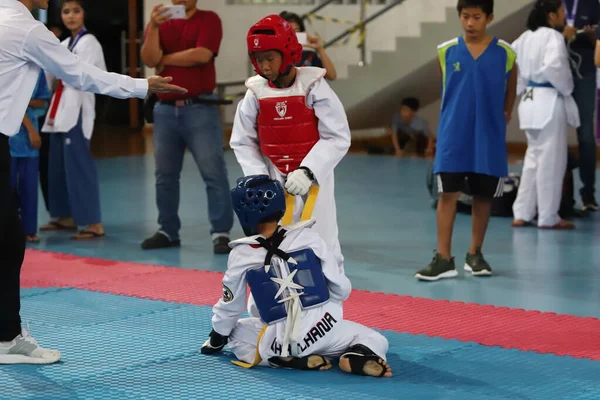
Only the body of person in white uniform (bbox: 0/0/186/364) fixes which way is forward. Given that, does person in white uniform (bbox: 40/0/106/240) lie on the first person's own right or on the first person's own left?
on the first person's own left

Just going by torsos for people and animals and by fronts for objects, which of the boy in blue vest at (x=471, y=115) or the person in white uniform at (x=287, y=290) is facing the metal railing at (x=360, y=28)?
the person in white uniform

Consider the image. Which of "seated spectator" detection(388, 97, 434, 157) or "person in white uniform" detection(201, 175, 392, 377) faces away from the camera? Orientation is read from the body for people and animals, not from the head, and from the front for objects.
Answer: the person in white uniform

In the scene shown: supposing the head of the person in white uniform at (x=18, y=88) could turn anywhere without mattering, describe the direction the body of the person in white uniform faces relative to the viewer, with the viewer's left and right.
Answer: facing to the right of the viewer

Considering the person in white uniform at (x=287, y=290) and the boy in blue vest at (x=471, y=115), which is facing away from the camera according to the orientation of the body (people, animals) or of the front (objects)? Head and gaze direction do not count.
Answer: the person in white uniform

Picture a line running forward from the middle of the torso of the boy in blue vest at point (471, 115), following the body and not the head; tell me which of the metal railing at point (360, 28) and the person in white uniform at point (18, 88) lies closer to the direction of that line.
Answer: the person in white uniform

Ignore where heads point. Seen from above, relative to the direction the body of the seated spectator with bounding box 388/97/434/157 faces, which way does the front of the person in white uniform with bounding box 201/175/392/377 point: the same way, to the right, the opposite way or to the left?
the opposite way

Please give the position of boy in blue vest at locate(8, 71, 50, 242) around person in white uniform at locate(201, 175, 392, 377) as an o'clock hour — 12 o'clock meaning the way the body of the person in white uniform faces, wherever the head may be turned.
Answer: The boy in blue vest is roughly at 11 o'clock from the person in white uniform.

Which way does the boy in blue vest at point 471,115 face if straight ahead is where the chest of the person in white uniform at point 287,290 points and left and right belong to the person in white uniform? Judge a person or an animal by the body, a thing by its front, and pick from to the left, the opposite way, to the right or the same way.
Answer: the opposite way

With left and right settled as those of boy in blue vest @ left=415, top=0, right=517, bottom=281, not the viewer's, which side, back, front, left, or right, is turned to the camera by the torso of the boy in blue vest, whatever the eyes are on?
front

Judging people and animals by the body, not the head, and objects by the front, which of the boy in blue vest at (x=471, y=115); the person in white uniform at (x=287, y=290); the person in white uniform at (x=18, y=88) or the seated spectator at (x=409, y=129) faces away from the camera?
the person in white uniform at (x=287, y=290)

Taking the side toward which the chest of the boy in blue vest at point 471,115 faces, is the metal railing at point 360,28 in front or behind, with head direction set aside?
behind

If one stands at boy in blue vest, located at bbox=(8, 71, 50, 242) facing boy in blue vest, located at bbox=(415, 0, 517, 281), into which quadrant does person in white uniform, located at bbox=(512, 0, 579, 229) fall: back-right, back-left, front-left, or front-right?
front-left

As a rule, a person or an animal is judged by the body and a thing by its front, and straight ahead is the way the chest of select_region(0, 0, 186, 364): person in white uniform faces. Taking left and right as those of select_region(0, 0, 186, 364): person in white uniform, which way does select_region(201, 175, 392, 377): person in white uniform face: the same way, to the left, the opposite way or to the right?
to the left

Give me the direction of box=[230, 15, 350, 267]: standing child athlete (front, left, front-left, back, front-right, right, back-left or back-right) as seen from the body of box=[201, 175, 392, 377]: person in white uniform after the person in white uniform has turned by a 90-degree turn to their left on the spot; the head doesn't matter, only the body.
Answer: right
